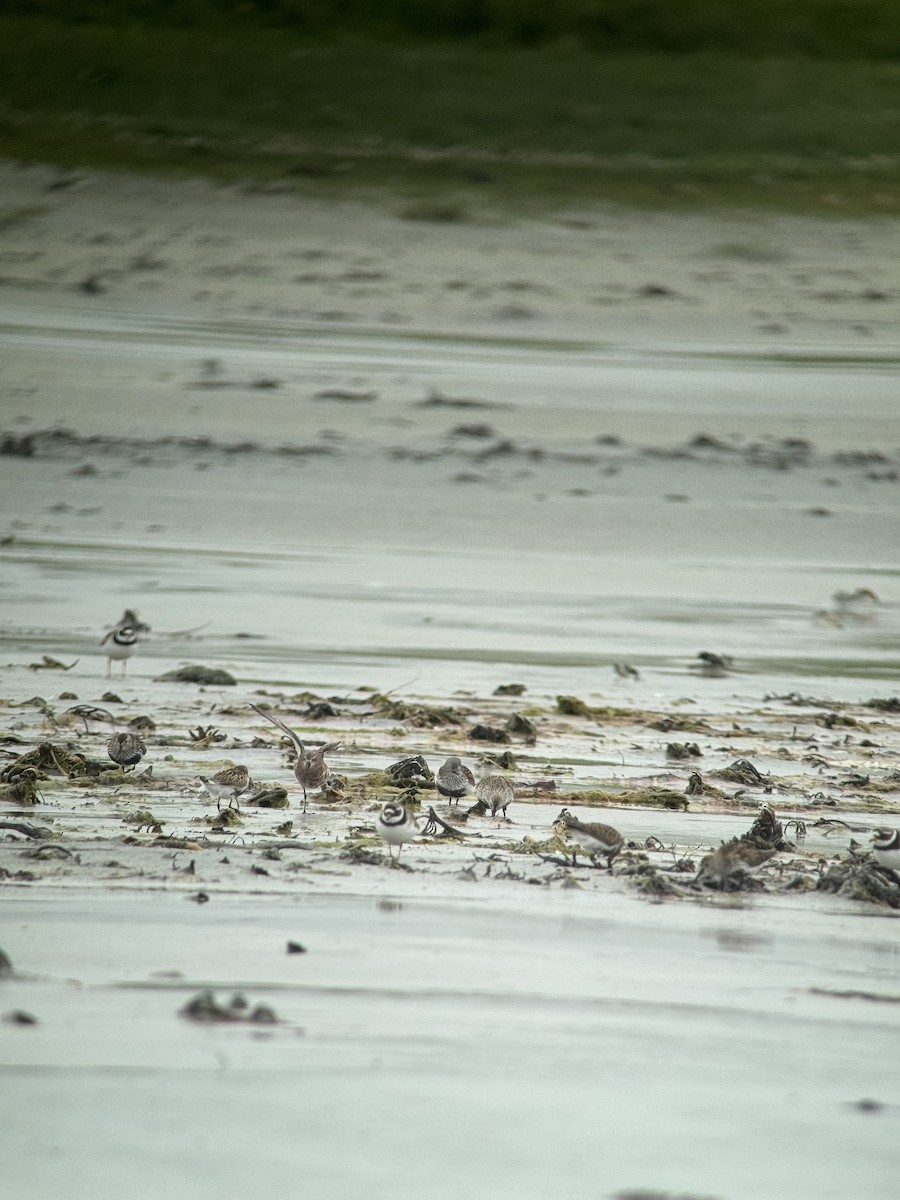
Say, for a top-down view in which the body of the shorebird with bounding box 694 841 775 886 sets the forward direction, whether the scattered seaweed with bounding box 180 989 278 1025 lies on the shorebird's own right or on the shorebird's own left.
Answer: on the shorebird's own left

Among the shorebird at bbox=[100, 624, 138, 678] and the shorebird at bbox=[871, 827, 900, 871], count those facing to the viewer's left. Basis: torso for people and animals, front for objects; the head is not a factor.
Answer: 1

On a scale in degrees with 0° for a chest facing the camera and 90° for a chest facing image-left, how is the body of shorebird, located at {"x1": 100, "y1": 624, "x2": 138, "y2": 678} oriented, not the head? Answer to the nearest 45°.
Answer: approximately 315°

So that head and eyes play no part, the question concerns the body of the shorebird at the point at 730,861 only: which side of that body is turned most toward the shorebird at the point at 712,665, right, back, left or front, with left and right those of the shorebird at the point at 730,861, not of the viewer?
right

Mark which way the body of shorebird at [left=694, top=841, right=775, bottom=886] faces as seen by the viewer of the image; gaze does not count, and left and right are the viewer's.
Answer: facing to the left of the viewer

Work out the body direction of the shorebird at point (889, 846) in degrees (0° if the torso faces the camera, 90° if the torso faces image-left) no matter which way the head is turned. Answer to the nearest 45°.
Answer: approximately 90°
